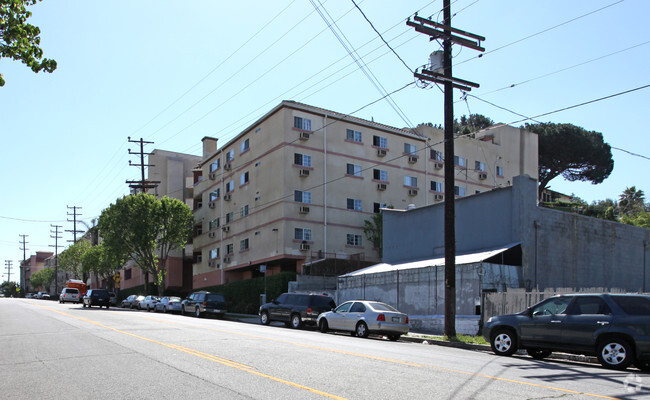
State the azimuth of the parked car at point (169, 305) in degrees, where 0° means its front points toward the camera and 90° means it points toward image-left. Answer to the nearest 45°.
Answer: approximately 135°

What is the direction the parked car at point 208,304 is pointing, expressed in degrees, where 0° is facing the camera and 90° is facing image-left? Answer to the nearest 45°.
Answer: approximately 135°

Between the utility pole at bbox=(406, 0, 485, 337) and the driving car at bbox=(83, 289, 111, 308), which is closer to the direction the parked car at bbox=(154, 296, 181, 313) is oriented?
the driving car

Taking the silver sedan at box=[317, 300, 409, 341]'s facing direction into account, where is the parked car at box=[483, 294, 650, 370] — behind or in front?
behind

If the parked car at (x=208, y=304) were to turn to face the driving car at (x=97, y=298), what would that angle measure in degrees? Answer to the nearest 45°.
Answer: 0° — it already faces it

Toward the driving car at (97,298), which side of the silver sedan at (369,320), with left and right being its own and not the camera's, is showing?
front

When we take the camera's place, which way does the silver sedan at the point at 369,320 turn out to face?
facing away from the viewer and to the left of the viewer

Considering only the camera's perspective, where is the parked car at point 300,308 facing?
facing away from the viewer and to the left of the viewer

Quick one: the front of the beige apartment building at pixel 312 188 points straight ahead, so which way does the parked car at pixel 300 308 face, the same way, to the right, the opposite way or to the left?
to the right
